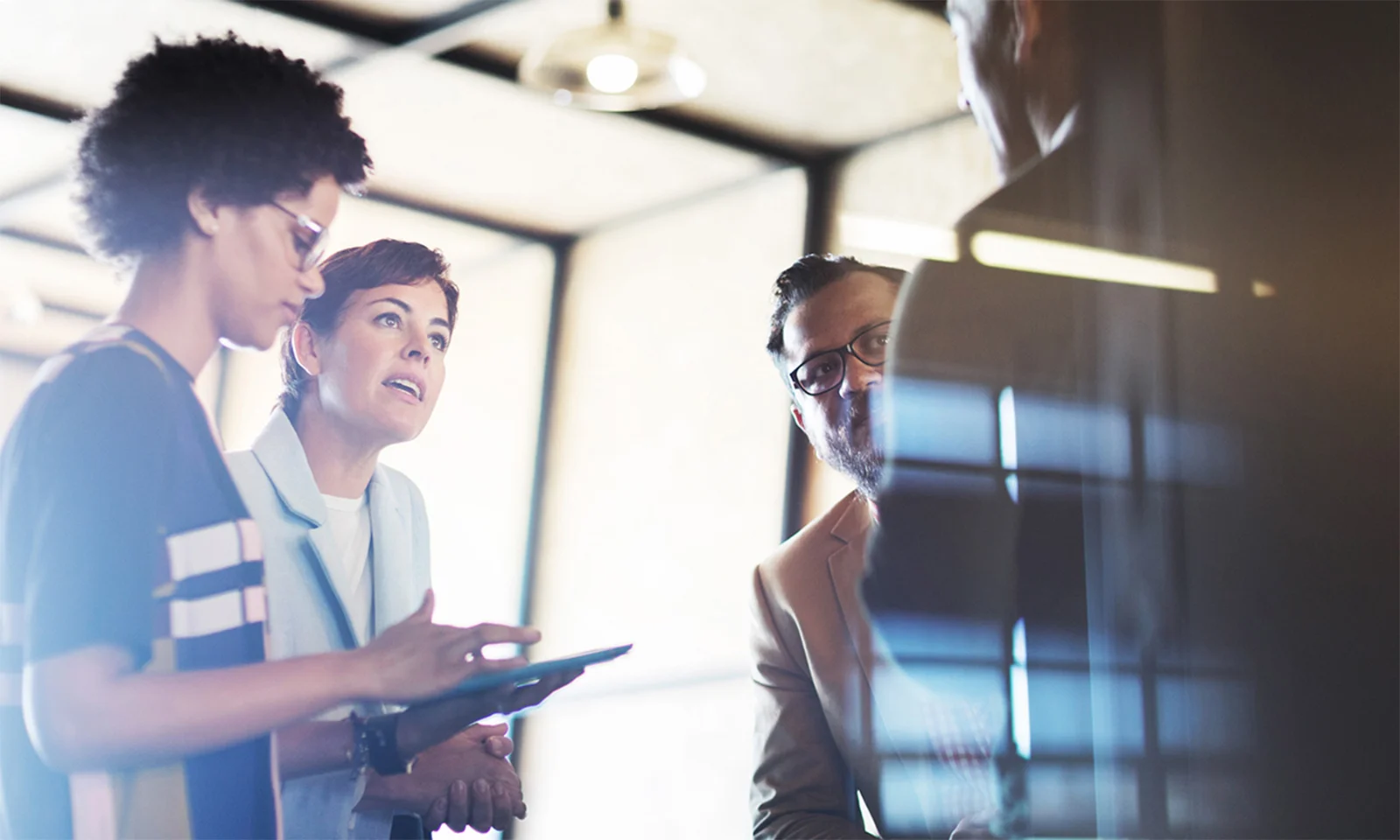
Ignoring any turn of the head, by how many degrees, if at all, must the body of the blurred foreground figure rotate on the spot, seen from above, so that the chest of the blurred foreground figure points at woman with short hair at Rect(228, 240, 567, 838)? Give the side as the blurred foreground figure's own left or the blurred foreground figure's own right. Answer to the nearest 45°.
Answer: approximately 45° to the blurred foreground figure's own left

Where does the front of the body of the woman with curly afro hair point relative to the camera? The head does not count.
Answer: to the viewer's right

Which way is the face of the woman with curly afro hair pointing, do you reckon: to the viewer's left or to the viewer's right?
to the viewer's right

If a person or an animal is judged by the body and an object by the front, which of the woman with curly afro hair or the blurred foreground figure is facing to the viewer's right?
the woman with curly afro hair

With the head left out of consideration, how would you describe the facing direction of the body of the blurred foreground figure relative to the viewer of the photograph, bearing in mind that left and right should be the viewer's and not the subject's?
facing away from the viewer and to the left of the viewer

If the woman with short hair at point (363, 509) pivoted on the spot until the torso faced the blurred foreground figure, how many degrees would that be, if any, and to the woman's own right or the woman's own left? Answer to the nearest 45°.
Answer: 0° — they already face them

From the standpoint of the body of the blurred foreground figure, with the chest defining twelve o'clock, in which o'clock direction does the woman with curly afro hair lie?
The woman with curly afro hair is roughly at 10 o'clock from the blurred foreground figure.

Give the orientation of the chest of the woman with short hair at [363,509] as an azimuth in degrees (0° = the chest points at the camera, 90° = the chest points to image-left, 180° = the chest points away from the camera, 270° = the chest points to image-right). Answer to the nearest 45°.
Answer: approximately 315°

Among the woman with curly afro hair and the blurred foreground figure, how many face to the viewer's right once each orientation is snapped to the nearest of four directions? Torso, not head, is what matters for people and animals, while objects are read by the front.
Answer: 1

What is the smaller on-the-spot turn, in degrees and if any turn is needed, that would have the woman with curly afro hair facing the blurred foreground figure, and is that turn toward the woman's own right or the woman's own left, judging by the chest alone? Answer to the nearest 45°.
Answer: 0° — they already face them
